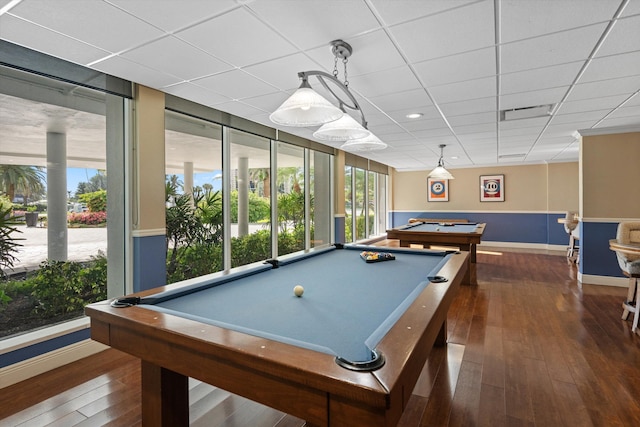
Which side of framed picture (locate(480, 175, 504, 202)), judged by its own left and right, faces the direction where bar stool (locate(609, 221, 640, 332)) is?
front

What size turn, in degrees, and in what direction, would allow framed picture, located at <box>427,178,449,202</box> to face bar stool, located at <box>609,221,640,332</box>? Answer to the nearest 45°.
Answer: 0° — it already faces it

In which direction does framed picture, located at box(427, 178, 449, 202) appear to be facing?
toward the camera

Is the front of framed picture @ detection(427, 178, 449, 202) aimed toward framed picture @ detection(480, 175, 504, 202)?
no

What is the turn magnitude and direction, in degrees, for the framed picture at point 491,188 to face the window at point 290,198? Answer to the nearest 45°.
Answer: approximately 45° to its right

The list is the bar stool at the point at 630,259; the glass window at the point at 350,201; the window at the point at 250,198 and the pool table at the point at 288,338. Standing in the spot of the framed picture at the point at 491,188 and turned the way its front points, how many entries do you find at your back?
0

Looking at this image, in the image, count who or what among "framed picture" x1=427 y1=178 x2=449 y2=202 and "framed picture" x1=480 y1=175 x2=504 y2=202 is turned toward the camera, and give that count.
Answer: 2

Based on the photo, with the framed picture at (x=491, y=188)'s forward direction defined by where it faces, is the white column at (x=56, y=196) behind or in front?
in front

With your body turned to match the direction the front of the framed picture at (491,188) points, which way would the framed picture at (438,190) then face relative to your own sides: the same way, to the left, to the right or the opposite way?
the same way

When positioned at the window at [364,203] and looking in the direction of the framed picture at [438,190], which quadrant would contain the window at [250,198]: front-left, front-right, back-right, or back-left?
back-right

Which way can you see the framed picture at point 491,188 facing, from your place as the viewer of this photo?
facing the viewer

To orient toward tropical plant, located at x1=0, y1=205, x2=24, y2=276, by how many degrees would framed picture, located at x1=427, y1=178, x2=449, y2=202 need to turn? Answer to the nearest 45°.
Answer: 0° — it already faces it

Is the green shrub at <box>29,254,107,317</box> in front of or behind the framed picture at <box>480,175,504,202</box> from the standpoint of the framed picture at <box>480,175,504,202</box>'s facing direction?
in front
